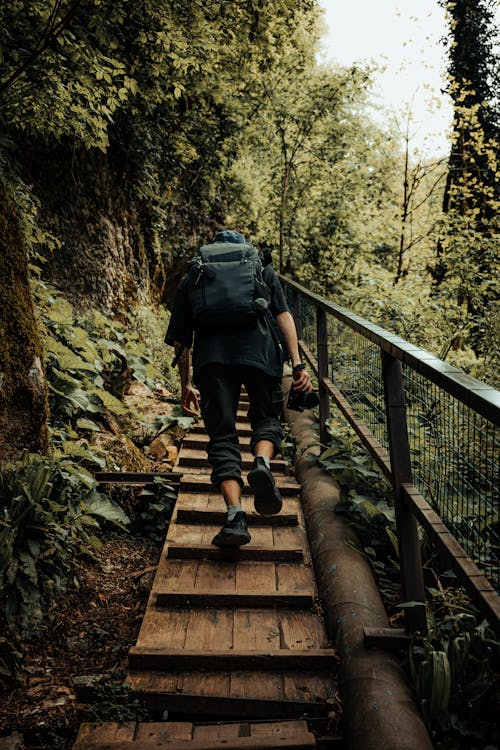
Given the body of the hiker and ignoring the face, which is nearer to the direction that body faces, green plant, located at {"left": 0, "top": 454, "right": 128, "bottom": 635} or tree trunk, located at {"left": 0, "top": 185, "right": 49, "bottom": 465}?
the tree trunk

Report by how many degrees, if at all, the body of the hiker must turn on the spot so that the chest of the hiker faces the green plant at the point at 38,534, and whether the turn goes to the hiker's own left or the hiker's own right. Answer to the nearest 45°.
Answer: approximately 135° to the hiker's own left

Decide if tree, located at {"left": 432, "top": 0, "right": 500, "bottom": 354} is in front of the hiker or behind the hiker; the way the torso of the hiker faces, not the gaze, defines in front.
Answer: in front

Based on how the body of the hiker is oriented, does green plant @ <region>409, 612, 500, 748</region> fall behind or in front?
behind

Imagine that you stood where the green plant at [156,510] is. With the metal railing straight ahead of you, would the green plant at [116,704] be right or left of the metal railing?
right

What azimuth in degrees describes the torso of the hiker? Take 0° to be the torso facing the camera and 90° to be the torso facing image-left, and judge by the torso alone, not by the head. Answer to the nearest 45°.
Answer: approximately 180°

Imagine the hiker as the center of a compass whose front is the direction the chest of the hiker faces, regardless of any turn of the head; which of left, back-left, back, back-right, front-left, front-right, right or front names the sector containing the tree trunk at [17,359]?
left

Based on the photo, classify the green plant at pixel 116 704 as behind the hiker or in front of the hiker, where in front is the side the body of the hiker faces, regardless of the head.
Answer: behind
